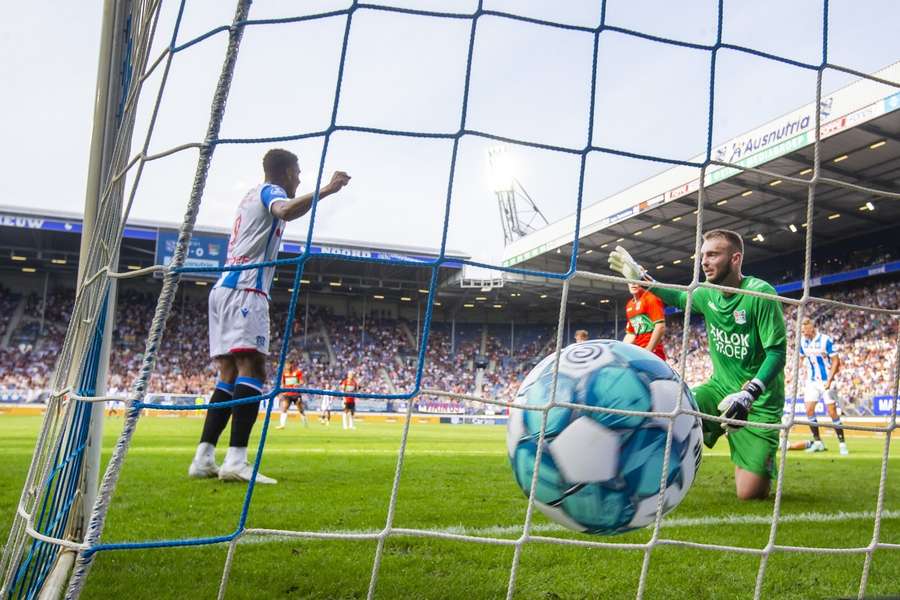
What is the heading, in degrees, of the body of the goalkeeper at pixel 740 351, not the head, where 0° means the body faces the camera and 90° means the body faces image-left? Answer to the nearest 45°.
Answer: approximately 45°

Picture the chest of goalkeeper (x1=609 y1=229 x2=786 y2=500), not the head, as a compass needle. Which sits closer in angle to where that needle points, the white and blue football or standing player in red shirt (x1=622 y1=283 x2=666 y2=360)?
the white and blue football

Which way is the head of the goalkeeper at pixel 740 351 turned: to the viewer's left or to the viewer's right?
to the viewer's left

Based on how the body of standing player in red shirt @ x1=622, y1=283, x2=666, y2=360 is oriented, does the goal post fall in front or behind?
in front

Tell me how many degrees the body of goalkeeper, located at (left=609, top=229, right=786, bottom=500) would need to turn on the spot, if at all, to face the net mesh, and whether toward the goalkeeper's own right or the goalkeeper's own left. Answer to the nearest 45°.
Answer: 0° — they already face it

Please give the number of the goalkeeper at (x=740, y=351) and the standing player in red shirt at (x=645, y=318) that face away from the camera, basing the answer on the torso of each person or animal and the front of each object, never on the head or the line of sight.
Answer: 0

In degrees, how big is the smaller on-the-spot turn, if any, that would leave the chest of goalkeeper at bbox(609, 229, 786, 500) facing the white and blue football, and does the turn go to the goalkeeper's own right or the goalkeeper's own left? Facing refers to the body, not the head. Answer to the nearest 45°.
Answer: approximately 45° to the goalkeeper's own left

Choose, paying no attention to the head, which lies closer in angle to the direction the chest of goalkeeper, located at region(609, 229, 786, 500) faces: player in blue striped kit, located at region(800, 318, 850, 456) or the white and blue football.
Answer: the white and blue football

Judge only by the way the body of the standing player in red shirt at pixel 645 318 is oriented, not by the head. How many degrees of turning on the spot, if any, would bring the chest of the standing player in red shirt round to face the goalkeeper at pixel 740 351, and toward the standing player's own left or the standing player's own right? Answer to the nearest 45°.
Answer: approximately 45° to the standing player's own left

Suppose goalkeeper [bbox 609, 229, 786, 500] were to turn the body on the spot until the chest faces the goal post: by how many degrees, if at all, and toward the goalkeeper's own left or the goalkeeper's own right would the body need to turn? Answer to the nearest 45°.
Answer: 0° — they already face it
